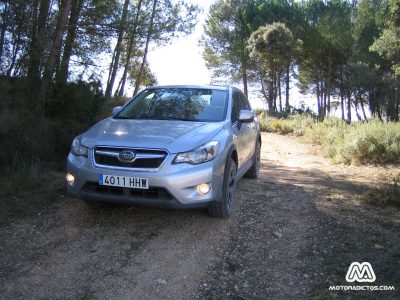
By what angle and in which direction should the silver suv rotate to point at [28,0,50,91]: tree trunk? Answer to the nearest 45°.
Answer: approximately 90° to its right

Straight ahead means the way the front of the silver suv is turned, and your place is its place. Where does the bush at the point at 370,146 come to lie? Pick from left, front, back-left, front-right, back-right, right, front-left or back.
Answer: back

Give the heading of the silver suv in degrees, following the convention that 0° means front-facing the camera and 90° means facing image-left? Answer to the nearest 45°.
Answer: approximately 45°

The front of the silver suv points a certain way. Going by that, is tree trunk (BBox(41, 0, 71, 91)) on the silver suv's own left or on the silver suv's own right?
on the silver suv's own right

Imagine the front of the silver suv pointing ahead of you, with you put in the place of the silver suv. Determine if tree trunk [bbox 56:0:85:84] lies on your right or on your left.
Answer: on your right

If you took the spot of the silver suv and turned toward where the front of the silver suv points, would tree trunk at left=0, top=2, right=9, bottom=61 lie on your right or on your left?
on your right

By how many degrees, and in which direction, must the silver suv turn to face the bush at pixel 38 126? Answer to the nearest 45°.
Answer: approximately 90° to its right
